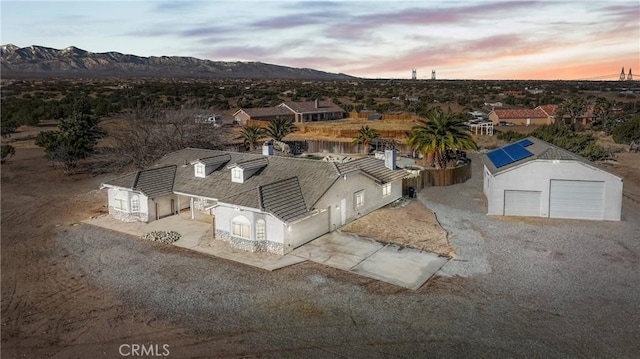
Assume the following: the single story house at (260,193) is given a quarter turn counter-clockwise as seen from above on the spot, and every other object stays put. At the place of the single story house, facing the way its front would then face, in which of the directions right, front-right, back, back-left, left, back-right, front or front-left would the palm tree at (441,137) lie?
left

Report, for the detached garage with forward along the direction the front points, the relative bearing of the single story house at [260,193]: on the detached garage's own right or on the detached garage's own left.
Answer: on the detached garage's own right

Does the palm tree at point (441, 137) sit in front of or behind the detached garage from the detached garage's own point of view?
behind

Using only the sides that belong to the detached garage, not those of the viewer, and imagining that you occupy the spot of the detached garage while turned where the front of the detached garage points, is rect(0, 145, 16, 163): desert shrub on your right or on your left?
on your right

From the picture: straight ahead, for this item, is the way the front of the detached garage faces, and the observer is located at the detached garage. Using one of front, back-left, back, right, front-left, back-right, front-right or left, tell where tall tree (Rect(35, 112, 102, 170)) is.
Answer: right

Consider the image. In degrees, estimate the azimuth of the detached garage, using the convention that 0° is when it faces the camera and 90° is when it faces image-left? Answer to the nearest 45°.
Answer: approximately 0°

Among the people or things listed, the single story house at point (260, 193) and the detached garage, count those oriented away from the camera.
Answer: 0
